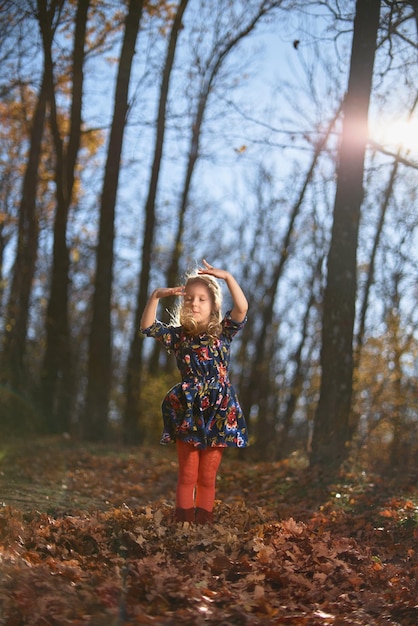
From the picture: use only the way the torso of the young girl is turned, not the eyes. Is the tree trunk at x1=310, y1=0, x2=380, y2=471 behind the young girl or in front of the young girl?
behind

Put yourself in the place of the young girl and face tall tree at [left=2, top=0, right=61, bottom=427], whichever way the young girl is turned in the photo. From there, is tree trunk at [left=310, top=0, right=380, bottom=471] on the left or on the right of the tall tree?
right

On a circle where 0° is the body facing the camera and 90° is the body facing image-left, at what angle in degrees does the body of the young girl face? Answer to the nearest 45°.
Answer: approximately 0°

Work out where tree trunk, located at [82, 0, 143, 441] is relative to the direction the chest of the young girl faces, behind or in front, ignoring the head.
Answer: behind

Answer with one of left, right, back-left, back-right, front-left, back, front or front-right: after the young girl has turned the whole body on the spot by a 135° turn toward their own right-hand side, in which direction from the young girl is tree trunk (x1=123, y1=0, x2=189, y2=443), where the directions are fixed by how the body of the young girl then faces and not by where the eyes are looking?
front-right
